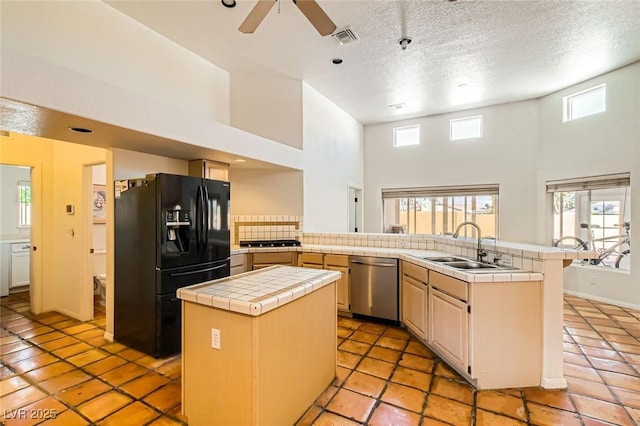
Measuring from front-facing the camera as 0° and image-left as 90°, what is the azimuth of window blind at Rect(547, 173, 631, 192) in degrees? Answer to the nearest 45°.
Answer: approximately 45°

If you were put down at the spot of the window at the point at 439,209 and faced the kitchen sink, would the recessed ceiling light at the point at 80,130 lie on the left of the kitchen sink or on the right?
right

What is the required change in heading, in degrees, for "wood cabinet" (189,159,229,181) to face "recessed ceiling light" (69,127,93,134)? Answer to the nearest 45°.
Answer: approximately 90° to its right

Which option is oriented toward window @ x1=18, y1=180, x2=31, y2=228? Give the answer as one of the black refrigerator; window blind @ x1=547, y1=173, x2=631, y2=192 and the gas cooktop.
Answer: the window blind

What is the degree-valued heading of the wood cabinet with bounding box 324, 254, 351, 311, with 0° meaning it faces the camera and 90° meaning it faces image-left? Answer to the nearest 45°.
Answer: approximately 0°

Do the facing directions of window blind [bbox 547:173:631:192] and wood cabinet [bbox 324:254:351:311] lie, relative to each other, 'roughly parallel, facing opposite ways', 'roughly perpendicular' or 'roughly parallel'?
roughly perpendicular

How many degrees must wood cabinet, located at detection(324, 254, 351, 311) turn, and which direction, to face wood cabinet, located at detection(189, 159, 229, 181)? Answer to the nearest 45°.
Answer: approximately 90° to its right
